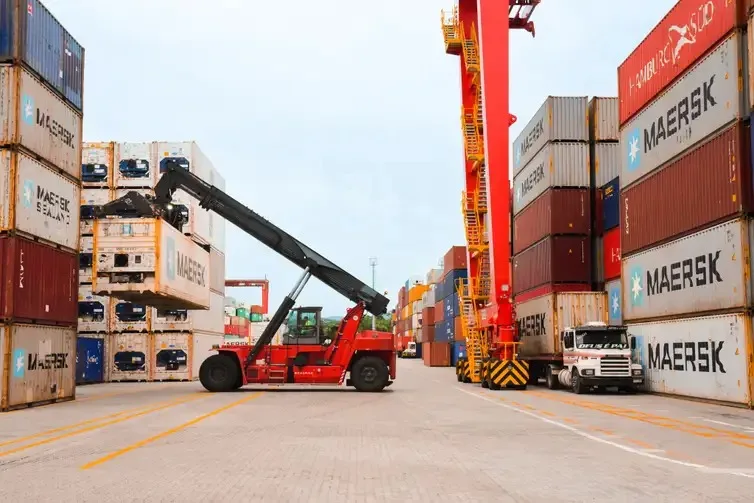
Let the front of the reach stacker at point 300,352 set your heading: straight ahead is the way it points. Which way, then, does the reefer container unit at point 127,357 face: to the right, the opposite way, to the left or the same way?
to the left

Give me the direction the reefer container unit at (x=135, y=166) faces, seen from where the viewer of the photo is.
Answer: facing the viewer

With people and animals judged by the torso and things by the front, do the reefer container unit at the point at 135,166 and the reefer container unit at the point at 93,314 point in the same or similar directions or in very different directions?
same or similar directions

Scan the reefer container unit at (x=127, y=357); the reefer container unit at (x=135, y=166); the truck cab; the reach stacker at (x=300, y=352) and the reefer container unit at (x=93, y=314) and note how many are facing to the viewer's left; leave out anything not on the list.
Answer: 1

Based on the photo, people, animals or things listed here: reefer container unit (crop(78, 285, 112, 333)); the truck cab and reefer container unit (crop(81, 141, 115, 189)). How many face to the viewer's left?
0

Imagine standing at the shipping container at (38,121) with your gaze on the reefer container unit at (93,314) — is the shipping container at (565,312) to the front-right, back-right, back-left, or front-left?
front-right

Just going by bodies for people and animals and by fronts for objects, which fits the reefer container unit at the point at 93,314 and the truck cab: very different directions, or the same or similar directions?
same or similar directions

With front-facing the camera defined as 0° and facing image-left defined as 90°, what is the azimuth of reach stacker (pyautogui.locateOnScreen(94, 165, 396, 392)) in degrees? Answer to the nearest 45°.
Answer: approximately 90°

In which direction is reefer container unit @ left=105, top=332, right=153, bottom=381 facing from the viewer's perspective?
toward the camera

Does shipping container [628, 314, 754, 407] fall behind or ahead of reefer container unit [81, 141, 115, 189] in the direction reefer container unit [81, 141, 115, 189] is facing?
ahead

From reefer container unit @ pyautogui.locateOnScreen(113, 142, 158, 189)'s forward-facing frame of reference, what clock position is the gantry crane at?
The gantry crane is roughly at 10 o'clock from the reefer container unit.

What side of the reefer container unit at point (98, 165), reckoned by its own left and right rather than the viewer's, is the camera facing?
front
